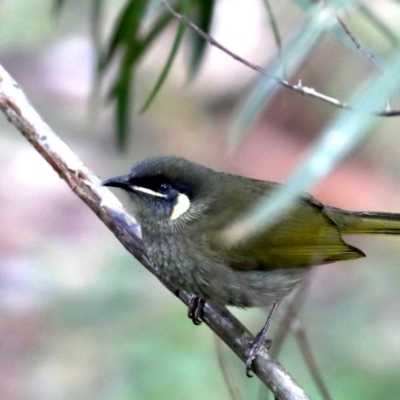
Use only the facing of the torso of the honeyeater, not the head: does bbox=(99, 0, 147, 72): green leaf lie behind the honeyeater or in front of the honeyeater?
in front

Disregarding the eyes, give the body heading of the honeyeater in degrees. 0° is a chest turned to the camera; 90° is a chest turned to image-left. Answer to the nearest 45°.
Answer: approximately 90°
